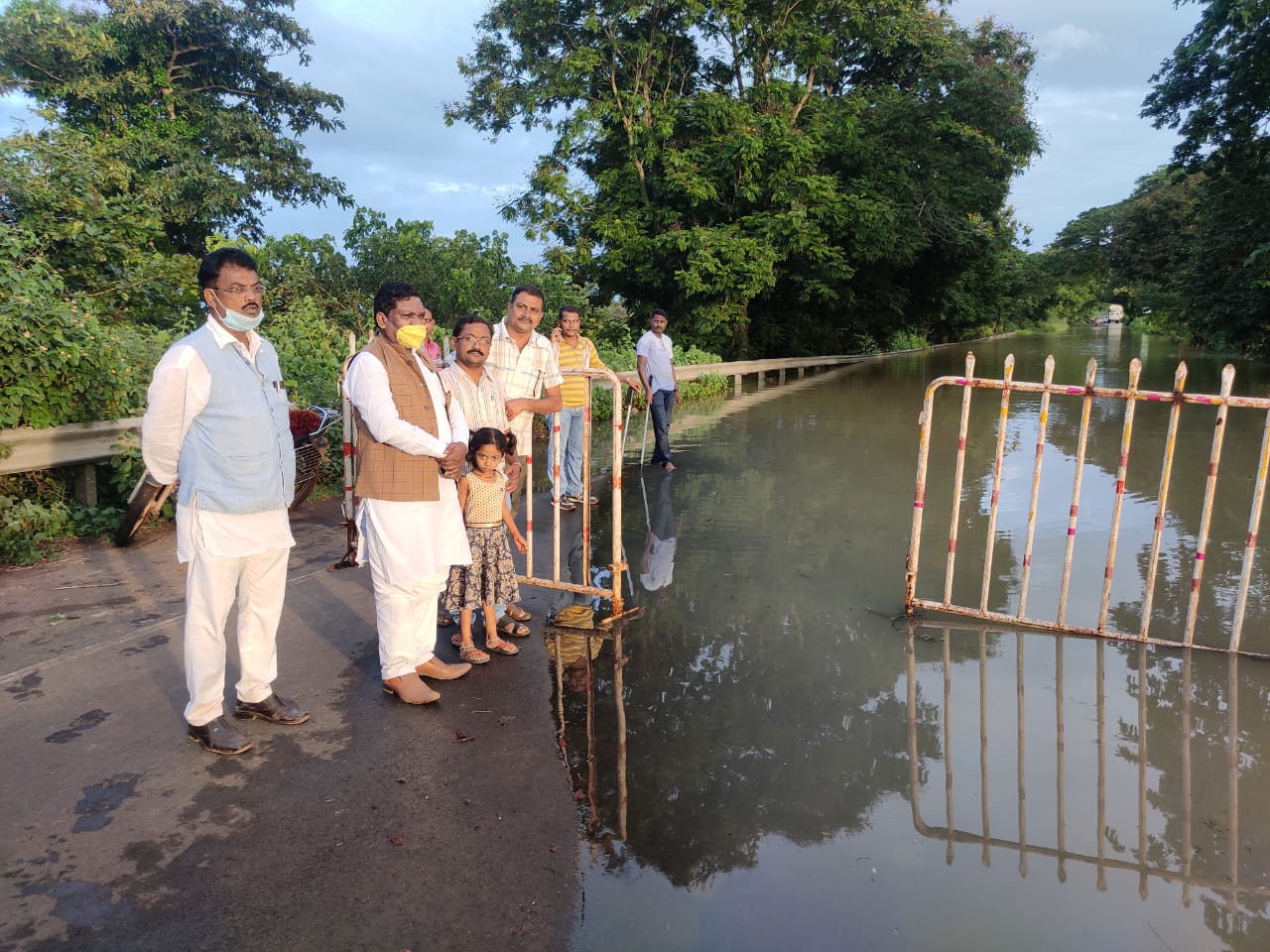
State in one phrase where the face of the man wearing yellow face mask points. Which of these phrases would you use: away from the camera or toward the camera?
toward the camera

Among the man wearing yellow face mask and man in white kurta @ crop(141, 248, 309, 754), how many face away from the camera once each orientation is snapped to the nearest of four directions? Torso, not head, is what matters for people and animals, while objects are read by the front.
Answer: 0

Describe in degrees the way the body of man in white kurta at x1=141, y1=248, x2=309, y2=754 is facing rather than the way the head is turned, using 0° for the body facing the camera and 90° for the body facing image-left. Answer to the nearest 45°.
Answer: approximately 315°

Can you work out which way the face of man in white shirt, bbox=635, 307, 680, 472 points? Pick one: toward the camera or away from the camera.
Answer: toward the camera

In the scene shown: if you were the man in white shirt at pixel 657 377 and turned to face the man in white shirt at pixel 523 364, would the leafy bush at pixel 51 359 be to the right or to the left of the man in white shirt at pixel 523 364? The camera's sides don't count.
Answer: right

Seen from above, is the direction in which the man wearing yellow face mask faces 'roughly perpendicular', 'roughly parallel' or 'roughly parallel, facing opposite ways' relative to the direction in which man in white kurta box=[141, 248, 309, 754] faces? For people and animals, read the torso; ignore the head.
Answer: roughly parallel

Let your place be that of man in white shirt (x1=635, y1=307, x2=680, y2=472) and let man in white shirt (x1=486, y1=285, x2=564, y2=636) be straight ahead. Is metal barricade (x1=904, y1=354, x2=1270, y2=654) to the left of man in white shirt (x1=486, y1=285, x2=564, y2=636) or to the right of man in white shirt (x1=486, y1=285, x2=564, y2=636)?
left

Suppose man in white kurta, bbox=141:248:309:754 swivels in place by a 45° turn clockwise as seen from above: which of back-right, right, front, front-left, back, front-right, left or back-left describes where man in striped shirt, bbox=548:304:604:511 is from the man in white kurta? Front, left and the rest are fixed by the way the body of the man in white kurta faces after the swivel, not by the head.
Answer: back-left

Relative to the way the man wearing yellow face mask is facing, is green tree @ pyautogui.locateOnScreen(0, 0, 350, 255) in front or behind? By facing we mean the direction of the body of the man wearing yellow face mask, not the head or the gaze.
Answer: behind

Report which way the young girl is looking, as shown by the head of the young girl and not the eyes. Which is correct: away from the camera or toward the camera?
toward the camera

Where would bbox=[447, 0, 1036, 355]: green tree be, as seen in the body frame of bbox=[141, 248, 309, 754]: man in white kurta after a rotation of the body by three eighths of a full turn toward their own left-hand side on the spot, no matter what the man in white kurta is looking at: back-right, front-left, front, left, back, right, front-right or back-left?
front-right

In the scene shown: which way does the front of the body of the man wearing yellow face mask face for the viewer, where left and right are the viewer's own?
facing the viewer and to the right of the viewer

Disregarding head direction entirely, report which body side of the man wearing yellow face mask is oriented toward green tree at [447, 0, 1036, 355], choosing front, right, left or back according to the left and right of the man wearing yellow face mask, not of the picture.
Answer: left

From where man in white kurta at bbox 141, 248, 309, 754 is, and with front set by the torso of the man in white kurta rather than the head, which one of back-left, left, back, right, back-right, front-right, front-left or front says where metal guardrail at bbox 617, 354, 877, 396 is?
left

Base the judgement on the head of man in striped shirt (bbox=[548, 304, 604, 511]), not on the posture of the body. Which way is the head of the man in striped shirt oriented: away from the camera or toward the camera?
toward the camera
